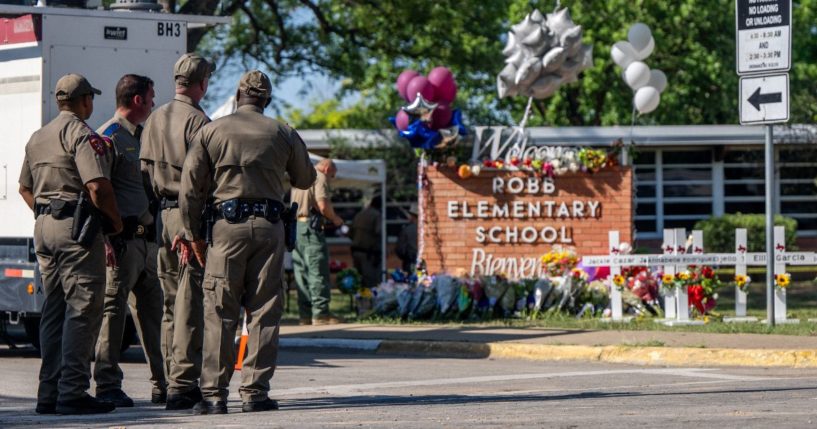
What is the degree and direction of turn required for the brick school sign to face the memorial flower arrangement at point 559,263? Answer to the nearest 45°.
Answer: approximately 45° to its left

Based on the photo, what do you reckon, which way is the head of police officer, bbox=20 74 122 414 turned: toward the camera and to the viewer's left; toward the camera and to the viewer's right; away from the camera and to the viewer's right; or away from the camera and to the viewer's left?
away from the camera and to the viewer's right

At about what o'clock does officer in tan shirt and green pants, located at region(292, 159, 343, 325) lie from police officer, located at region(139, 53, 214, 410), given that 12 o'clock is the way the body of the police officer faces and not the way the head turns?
The officer in tan shirt and green pants is roughly at 11 o'clock from the police officer.

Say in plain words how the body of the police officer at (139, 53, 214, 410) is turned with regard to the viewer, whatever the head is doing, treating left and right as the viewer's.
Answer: facing away from the viewer and to the right of the viewer

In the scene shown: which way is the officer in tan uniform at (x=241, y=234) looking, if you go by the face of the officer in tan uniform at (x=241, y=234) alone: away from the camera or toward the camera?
away from the camera

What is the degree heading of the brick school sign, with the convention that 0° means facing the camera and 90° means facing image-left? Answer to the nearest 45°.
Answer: approximately 0°
